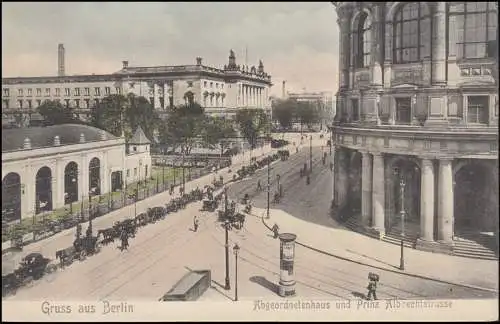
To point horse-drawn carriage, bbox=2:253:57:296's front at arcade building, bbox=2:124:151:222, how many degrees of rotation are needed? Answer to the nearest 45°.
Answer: approximately 135° to its right

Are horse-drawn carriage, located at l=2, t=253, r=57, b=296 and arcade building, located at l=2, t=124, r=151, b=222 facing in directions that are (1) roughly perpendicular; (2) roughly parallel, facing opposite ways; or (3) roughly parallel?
roughly perpendicular

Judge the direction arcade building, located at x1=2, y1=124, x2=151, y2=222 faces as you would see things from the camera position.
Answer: facing the viewer and to the right of the viewer

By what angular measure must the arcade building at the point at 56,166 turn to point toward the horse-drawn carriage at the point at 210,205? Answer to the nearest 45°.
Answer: approximately 45° to its left

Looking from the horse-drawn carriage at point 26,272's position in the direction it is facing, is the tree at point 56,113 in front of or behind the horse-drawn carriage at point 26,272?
behind

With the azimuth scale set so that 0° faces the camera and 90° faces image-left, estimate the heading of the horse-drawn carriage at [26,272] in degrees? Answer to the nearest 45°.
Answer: approximately 45°

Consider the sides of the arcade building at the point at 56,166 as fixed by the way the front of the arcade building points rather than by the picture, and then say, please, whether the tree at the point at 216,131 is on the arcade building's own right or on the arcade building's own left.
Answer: on the arcade building's own left

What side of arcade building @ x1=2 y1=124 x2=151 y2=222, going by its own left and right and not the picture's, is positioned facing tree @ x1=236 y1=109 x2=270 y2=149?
left
